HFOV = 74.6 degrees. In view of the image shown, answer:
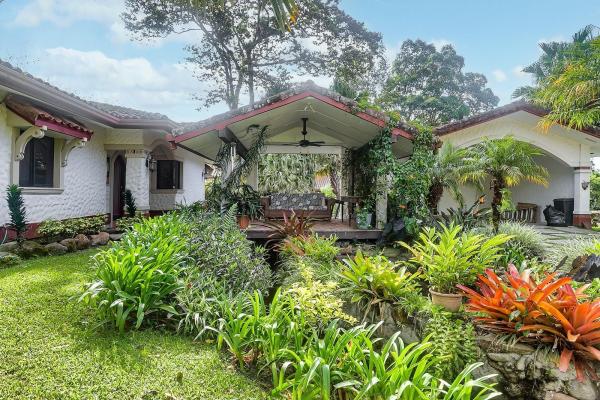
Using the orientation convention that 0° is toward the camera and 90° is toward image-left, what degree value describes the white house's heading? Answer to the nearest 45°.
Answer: approximately 315°

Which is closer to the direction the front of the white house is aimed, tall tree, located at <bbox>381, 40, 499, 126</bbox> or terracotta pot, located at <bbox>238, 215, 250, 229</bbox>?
the terracotta pot

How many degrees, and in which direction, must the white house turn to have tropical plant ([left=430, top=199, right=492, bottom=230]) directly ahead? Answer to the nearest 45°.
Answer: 0° — it already faces it

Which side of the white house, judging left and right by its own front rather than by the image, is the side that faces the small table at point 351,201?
front

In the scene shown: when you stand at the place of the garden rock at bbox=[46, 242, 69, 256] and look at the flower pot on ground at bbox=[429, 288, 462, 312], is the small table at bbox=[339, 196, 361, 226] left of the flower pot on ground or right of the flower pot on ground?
left

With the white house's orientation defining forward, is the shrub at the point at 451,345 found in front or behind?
in front

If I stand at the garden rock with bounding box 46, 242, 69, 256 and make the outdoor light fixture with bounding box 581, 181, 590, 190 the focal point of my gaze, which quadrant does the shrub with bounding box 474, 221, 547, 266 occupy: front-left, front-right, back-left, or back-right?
front-right

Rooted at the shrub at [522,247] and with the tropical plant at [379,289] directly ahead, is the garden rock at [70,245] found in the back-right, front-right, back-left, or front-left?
front-right

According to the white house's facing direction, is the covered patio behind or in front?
in front

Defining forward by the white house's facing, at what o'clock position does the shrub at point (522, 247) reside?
The shrub is roughly at 12 o'clock from the white house.

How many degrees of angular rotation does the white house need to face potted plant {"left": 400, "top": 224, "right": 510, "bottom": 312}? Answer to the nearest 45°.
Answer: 0° — it already faces it

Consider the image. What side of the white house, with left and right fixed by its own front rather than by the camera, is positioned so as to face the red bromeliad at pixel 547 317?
front

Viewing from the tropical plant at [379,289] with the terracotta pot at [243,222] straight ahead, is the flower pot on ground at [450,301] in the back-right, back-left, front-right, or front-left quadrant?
back-right

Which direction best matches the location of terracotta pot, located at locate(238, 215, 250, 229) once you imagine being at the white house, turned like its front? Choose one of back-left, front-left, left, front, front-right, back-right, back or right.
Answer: front

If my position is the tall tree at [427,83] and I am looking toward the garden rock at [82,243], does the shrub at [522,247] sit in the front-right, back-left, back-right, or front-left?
front-left

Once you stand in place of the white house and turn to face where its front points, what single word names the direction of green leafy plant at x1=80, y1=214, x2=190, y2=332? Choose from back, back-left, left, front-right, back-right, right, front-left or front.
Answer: front-right
